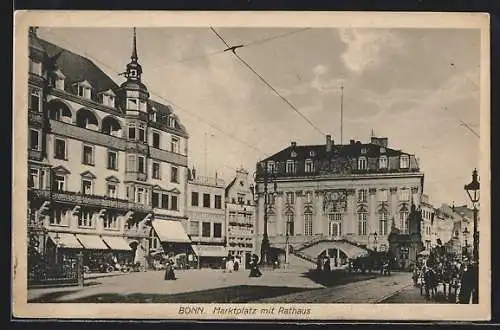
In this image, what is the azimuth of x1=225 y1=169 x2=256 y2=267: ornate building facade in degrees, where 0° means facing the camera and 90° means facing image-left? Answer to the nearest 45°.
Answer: approximately 0°
